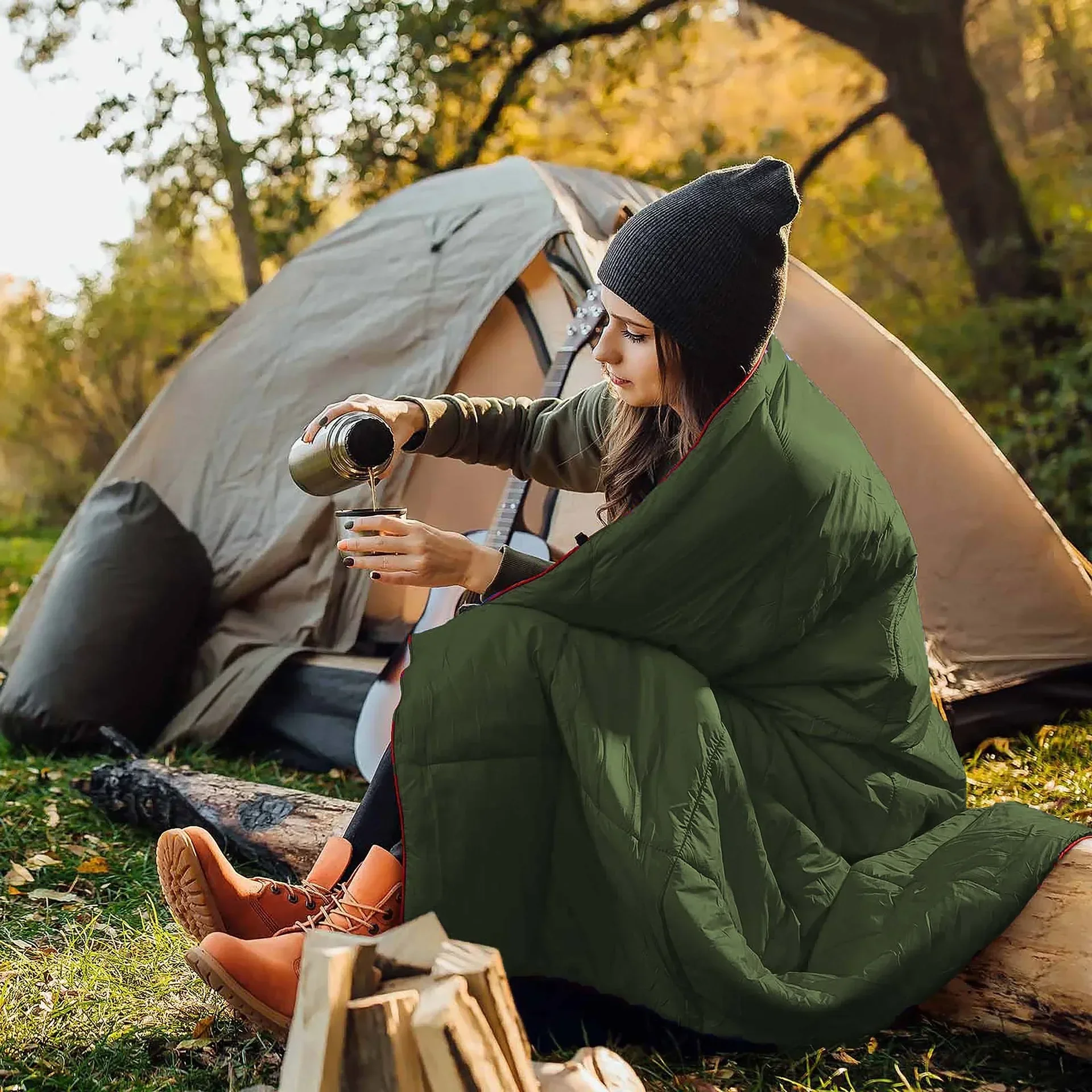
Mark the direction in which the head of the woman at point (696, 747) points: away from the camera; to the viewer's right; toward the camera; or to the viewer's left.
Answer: to the viewer's left

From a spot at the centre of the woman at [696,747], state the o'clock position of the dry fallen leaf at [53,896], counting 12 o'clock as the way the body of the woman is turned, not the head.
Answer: The dry fallen leaf is roughly at 1 o'clock from the woman.

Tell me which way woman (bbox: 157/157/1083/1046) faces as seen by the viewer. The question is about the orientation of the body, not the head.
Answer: to the viewer's left

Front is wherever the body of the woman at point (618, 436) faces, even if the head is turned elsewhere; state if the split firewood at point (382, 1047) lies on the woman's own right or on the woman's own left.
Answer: on the woman's own left

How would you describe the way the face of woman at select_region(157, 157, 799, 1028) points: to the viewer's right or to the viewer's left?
to the viewer's left

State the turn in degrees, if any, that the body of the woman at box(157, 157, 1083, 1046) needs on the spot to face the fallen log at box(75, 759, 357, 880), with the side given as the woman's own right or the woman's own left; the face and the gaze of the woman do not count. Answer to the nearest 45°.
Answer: approximately 45° to the woman's own right

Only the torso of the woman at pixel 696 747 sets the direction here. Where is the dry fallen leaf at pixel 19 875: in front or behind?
in front

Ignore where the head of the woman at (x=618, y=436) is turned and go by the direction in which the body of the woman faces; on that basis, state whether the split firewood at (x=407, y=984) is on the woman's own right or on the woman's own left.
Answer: on the woman's own left

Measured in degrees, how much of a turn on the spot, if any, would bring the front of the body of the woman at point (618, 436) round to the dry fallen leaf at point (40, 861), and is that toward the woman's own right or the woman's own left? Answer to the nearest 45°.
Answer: approximately 45° to the woman's own right
